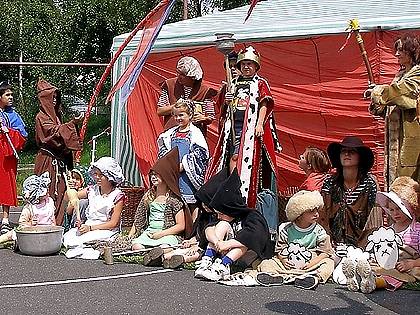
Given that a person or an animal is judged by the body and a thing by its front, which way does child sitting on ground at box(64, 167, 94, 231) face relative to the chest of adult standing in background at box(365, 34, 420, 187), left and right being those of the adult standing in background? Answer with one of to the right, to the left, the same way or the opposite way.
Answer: to the left

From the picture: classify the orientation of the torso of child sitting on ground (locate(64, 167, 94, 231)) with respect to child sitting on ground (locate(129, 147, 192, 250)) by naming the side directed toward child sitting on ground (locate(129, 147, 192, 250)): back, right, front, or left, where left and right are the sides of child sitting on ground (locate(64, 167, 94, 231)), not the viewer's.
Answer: left

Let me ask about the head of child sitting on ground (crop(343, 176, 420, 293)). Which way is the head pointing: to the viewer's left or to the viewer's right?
to the viewer's left

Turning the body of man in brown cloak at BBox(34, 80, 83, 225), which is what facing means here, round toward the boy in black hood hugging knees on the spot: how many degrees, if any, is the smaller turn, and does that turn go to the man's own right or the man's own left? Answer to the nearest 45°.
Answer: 0° — they already face them

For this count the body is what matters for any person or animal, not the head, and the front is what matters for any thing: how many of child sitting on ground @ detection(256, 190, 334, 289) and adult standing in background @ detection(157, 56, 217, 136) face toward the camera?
2

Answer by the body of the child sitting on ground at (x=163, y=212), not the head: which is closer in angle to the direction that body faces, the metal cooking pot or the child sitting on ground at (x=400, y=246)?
the metal cooking pot

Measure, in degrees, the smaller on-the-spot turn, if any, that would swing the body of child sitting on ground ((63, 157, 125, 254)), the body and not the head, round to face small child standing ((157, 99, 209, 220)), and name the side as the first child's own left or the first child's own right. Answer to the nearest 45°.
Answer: approximately 135° to the first child's own left

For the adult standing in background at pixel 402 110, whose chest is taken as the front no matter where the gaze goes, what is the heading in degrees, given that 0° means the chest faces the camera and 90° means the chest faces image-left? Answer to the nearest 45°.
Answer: approximately 90°

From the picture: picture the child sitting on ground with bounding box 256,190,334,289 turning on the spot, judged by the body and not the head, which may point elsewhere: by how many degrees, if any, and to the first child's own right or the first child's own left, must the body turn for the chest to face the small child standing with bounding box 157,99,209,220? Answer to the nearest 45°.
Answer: approximately 135° to the first child's own right

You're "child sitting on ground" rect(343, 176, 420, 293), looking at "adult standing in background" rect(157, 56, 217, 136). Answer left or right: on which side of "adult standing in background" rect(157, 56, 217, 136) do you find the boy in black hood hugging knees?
left

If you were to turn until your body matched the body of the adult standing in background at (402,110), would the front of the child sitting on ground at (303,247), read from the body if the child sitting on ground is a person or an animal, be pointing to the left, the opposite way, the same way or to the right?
to the left

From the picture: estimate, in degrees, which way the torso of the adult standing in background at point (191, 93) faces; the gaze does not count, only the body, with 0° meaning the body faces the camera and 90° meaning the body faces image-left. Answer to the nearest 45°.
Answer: approximately 0°

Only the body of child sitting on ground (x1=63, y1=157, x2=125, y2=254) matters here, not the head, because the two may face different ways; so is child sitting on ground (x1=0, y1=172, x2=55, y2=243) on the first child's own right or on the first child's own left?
on the first child's own right
